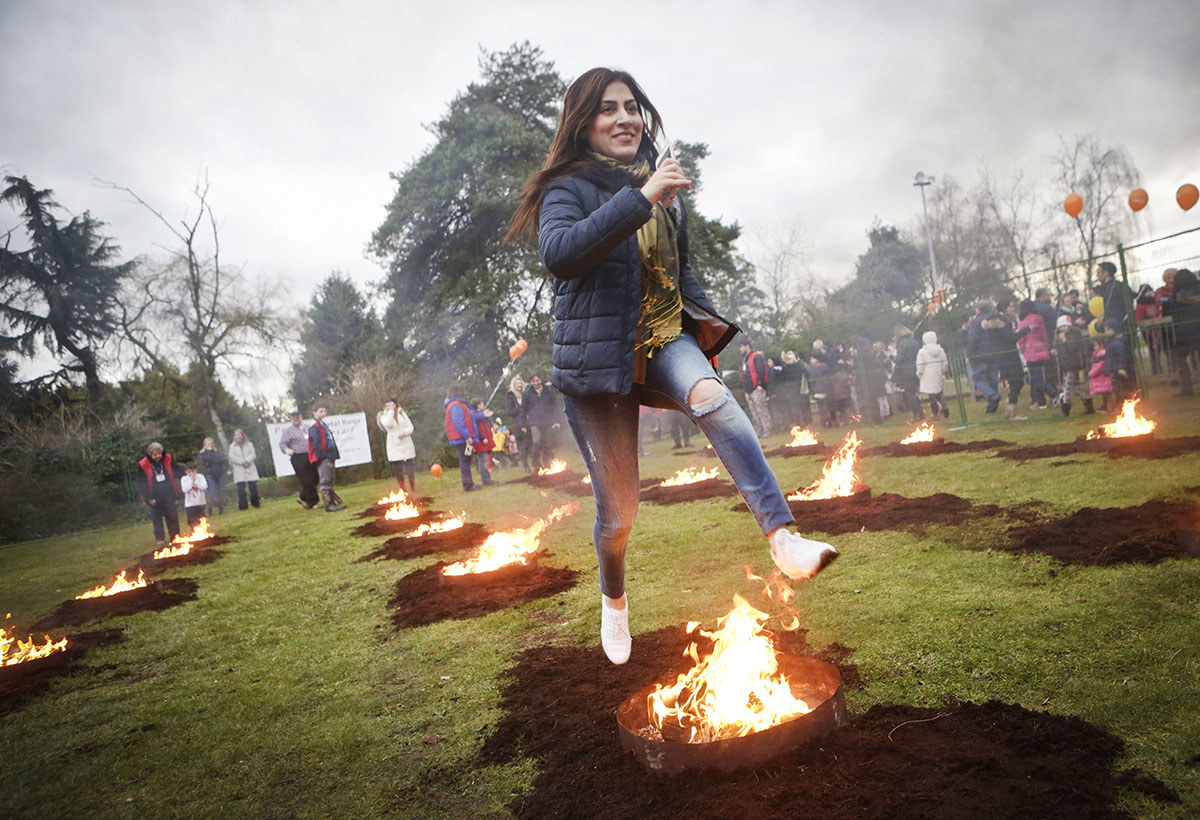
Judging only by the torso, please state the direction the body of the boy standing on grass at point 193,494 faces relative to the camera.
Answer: toward the camera

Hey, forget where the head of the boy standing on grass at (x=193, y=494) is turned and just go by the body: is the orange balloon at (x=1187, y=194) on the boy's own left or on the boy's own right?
on the boy's own left

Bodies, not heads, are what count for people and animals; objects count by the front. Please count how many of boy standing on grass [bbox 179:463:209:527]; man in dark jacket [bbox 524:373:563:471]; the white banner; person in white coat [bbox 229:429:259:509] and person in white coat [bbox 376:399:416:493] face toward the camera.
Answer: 5

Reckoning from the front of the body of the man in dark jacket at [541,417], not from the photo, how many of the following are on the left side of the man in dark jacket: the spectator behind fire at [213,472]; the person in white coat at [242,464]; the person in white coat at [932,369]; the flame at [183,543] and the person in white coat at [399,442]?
1

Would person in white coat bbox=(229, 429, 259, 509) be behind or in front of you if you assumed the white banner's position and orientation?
in front

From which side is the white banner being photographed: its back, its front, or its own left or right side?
front

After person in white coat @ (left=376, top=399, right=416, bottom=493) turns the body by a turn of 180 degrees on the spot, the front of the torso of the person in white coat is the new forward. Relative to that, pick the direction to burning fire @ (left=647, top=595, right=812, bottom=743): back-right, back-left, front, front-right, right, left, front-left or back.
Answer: back

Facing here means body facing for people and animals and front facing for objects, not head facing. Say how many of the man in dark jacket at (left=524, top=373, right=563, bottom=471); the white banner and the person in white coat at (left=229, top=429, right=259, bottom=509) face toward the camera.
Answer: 3

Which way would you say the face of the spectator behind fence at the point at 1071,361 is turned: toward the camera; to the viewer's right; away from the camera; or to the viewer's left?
toward the camera

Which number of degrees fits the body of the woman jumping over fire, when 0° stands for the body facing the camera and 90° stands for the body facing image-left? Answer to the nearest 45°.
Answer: approximately 315°
